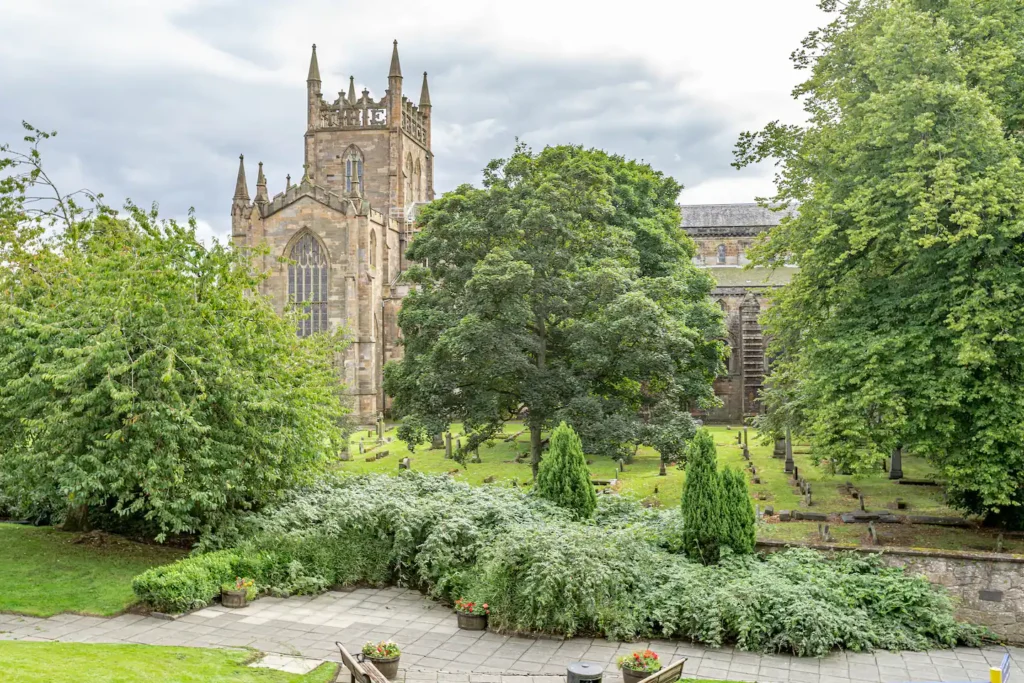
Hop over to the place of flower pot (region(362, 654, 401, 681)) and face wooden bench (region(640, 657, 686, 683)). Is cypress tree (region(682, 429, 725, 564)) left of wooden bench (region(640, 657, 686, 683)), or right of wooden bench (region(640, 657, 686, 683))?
left

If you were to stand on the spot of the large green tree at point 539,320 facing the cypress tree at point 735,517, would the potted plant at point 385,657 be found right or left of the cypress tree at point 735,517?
right

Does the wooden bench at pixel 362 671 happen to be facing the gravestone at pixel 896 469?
yes

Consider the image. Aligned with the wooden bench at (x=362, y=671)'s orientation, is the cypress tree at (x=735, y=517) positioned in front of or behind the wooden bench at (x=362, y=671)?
in front

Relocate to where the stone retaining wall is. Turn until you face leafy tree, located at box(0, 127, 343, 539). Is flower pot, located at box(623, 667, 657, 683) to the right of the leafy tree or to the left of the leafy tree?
left

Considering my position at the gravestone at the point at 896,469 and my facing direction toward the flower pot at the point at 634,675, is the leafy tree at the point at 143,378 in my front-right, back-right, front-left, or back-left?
front-right

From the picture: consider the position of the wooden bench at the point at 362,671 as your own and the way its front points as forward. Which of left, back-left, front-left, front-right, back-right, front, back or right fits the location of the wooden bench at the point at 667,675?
front-right

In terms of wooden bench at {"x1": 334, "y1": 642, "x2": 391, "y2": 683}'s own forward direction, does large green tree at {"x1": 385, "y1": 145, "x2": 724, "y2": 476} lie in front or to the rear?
in front

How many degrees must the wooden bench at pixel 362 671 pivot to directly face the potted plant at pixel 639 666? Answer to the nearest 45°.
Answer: approximately 45° to its right

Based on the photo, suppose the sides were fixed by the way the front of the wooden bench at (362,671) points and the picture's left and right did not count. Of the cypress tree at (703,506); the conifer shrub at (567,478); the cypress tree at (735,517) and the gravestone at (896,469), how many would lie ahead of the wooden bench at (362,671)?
4

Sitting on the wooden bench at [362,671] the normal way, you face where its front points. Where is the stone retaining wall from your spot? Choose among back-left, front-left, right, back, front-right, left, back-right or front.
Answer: front-right

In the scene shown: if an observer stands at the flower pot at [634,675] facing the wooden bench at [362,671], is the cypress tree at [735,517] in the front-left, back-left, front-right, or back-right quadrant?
back-right

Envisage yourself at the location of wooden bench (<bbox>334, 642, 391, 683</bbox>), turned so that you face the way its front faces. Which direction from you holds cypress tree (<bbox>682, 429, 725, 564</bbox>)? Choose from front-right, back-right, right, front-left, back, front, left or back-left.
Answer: front

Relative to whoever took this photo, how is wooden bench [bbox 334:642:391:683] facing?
facing away from the viewer and to the right of the viewer

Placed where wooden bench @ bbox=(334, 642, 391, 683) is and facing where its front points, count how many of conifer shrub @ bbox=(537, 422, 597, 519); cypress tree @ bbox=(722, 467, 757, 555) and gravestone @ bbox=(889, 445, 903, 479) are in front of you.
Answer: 3
